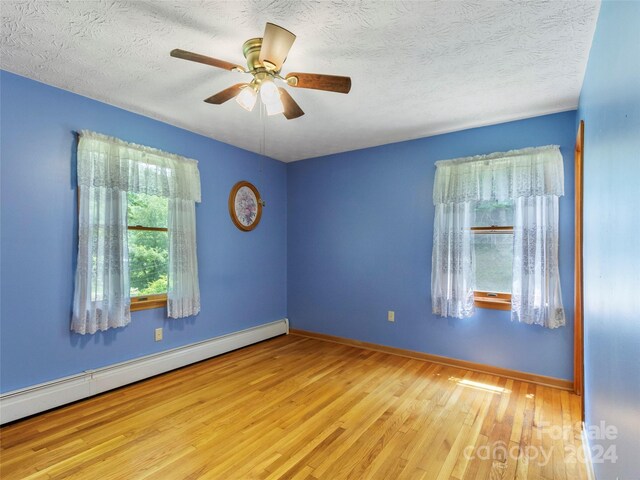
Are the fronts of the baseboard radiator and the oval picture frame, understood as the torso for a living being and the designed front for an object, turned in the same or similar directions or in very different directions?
same or similar directions

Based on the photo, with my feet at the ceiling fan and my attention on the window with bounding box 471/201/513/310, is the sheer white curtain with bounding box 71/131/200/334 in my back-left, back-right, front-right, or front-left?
back-left

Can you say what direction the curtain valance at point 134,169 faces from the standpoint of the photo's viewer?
facing the viewer and to the right of the viewer

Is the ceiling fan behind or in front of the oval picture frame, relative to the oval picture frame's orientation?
in front

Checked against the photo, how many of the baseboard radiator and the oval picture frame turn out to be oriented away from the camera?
0

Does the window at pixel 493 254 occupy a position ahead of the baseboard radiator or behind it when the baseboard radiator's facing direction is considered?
ahead

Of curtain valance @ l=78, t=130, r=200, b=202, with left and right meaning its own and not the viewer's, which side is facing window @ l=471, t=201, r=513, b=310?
front

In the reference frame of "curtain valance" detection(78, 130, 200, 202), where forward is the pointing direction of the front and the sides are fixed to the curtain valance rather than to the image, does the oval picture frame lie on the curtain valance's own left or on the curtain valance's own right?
on the curtain valance's own left

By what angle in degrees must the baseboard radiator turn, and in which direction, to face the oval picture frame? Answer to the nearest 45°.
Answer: approximately 90° to its left

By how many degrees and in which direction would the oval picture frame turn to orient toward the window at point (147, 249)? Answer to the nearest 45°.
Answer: approximately 90° to its right

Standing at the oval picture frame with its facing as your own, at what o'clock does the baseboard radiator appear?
The baseboard radiator is roughly at 3 o'clock from the oval picture frame.

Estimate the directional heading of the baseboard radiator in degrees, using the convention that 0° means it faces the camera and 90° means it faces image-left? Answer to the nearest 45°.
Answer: approximately 315°

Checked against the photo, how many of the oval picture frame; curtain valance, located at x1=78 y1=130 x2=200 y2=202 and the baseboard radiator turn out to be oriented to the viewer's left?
0

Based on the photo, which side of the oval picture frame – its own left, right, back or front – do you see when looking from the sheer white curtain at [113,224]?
right

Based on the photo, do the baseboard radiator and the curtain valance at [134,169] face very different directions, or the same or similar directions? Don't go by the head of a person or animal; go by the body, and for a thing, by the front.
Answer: same or similar directions

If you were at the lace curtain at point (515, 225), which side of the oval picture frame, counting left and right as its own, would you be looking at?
front

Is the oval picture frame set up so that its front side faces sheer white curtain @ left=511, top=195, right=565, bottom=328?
yes

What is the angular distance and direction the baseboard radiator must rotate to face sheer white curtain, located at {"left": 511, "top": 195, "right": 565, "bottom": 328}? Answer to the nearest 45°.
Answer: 0° — it already faces it

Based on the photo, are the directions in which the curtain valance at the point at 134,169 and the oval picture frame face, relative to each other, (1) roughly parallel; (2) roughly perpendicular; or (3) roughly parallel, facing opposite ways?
roughly parallel
